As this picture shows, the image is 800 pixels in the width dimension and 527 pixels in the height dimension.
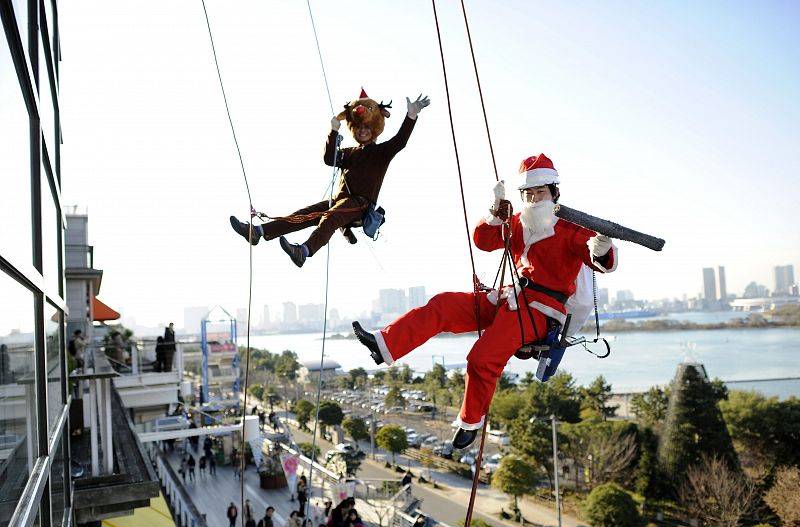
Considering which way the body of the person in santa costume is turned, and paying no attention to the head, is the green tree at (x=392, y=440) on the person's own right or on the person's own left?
on the person's own right

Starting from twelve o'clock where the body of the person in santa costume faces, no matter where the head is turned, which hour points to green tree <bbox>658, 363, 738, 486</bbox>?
The green tree is roughly at 5 o'clock from the person in santa costume.

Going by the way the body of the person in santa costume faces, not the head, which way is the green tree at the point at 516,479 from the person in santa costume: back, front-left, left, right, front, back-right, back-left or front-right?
back-right

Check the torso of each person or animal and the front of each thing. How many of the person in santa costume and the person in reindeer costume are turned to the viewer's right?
0

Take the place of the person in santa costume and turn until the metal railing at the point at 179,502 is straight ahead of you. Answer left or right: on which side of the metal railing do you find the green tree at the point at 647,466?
right

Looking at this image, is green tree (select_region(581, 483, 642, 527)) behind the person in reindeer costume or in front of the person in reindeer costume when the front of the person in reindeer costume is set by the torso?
behind

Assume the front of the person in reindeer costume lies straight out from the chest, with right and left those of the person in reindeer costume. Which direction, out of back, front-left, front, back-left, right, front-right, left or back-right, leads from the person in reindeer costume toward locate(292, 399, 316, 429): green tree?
back-right

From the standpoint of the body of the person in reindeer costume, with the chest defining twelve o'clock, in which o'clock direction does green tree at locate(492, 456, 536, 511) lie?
The green tree is roughly at 5 o'clock from the person in reindeer costume.

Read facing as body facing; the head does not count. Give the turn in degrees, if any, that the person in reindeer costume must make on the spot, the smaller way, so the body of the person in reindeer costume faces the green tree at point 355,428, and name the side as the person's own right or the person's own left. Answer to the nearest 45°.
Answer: approximately 135° to the person's own right

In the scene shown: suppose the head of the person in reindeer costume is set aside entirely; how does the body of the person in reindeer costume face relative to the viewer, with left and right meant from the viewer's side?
facing the viewer and to the left of the viewer

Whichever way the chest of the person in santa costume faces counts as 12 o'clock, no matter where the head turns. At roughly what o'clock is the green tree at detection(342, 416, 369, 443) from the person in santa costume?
The green tree is roughly at 4 o'clock from the person in santa costume.
